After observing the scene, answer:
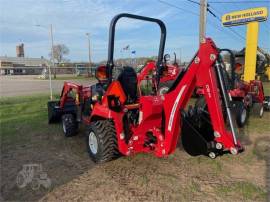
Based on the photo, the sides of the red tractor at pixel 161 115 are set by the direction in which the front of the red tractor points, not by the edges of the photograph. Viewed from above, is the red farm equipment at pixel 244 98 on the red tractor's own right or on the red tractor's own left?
on the red tractor's own right

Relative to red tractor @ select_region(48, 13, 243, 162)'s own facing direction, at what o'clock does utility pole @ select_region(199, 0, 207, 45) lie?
The utility pole is roughly at 2 o'clock from the red tractor.

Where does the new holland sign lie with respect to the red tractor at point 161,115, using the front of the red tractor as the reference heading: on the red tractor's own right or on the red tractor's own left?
on the red tractor's own right

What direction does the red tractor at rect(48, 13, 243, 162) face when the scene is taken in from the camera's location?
facing away from the viewer and to the left of the viewer
